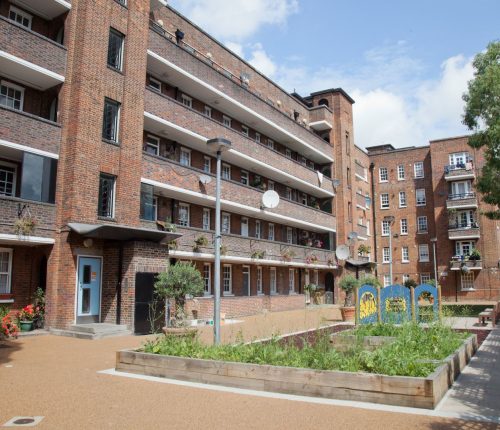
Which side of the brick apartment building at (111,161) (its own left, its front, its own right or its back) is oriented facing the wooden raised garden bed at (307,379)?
front

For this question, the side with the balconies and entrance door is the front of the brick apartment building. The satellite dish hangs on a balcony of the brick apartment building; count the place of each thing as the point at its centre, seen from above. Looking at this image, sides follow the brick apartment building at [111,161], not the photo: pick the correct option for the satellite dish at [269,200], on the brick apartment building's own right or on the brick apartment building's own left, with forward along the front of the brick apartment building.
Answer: on the brick apartment building's own left

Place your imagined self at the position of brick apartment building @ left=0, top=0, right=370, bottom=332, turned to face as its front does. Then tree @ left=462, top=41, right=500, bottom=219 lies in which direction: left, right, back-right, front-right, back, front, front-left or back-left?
front-left

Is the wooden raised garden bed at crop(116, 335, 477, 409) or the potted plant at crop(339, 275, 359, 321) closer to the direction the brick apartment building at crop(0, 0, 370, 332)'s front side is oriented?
the wooden raised garden bed

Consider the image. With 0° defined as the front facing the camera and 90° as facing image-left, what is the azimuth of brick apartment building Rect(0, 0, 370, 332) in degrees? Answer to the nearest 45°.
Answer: approximately 315°
